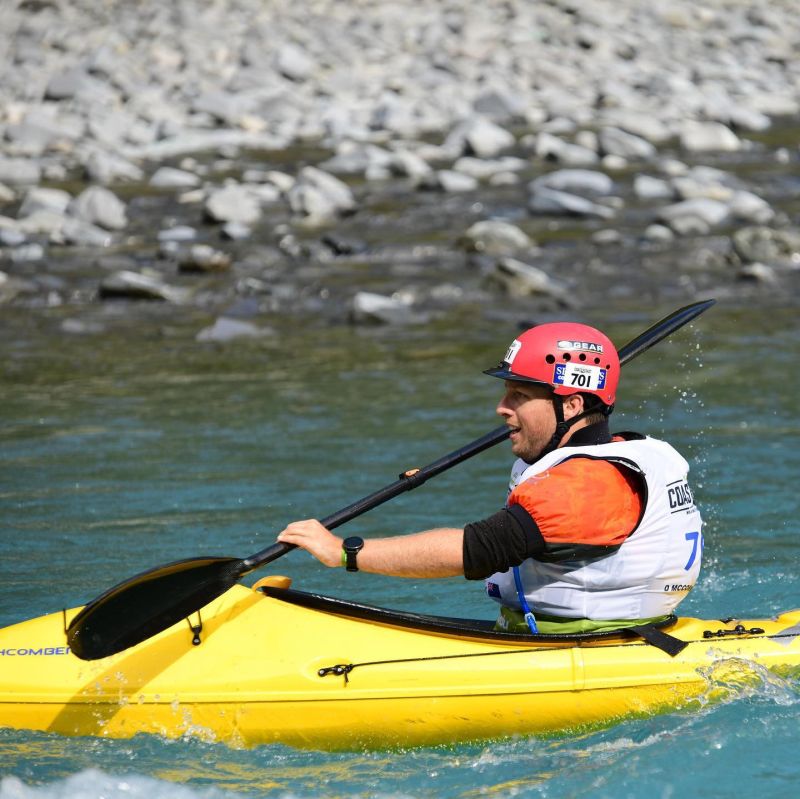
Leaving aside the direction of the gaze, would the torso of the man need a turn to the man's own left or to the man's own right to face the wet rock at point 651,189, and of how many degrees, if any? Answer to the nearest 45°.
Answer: approximately 90° to the man's own right

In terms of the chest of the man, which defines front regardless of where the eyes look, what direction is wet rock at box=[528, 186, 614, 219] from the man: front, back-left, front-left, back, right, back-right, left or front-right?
right

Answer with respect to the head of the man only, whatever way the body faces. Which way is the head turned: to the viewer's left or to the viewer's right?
to the viewer's left

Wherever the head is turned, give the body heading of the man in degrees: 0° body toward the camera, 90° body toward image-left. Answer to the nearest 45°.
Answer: approximately 90°

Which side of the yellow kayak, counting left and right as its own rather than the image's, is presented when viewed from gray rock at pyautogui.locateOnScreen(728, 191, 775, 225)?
right

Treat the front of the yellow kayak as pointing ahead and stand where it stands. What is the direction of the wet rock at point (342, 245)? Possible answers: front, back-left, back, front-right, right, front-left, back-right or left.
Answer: right

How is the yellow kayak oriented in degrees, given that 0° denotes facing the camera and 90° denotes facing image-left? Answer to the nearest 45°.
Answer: approximately 90°
